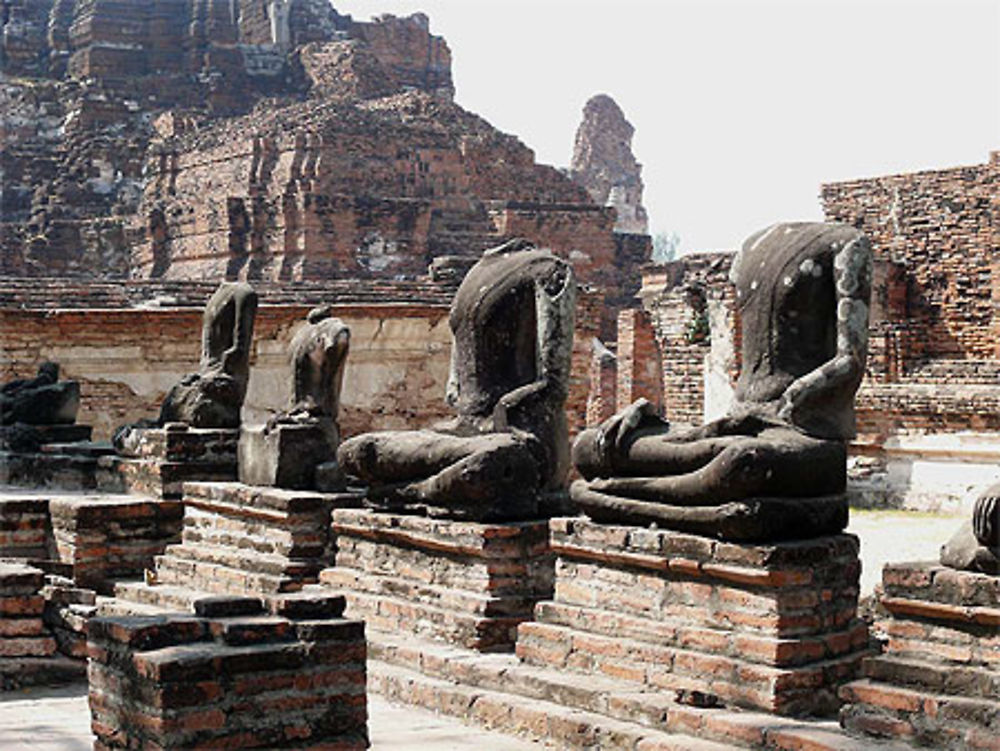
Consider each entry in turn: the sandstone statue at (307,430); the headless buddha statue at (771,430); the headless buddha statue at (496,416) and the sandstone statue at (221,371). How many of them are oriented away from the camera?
0

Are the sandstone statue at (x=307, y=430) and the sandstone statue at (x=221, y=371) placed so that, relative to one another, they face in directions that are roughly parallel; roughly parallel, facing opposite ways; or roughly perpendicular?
roughly parallel

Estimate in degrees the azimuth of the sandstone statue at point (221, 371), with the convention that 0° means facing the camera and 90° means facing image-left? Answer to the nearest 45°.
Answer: approximately 45°

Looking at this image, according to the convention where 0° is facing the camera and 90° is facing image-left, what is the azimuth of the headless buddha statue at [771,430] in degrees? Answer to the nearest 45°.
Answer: approximately 45°

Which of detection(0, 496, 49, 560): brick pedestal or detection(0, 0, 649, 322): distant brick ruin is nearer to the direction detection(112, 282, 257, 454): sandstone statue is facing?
the brick pedestal

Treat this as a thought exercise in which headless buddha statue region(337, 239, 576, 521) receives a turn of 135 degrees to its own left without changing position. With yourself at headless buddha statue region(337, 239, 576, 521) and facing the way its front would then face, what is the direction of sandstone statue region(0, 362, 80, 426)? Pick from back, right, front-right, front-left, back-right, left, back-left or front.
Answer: back-left

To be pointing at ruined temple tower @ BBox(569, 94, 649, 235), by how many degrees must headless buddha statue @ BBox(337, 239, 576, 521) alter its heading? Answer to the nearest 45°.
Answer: approximately 135° to its right

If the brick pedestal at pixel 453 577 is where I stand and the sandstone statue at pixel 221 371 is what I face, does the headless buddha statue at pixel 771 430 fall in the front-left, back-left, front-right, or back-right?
back-right

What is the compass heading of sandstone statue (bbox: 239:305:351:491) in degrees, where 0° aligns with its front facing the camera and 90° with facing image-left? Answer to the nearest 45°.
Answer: approximately 45°

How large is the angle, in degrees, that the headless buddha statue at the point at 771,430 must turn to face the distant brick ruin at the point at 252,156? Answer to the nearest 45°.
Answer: approximately 135° to its right

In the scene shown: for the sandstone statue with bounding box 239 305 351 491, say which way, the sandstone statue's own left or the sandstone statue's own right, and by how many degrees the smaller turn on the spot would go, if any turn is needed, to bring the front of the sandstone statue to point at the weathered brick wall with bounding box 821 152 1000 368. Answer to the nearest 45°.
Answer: approximately 180°
